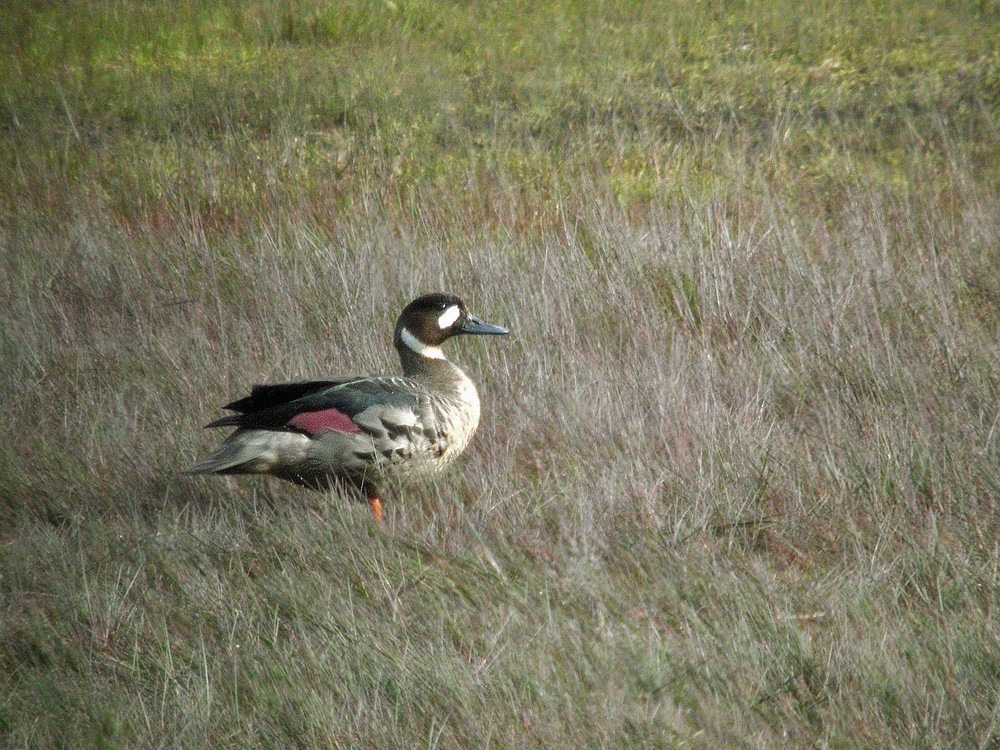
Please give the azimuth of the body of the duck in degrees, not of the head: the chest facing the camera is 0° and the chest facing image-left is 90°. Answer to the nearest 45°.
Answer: approximately 270°
